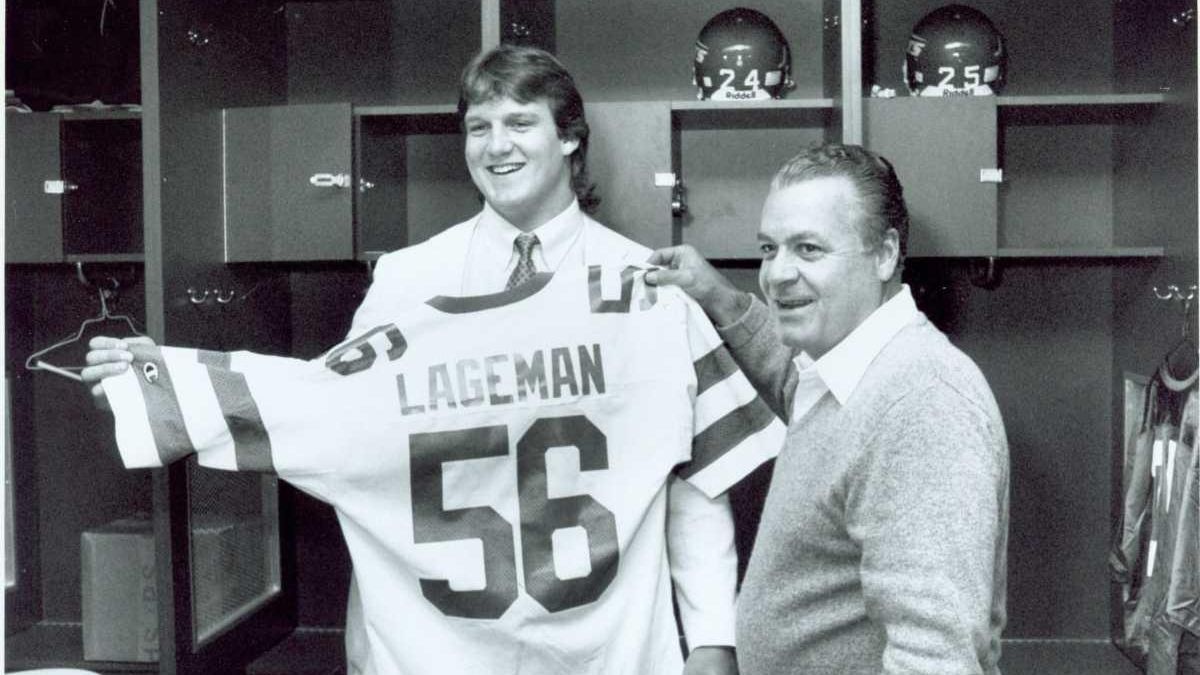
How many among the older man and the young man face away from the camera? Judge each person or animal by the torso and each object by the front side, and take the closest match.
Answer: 0

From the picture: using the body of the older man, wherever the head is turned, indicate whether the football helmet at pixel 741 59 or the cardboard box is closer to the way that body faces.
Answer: the cardboard box

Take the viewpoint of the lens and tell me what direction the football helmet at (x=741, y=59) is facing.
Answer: facing away from the viewer

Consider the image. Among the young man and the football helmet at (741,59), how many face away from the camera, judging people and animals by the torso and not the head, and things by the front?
1

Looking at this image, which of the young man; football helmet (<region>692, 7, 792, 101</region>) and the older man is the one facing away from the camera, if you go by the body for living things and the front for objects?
the football helmet

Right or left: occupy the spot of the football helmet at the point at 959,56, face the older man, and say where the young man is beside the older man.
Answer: right

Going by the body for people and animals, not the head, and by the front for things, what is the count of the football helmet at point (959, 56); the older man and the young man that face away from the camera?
1

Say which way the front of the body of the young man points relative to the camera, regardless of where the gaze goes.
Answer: toward the camera

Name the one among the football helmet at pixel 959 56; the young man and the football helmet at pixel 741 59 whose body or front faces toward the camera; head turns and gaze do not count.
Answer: the young man

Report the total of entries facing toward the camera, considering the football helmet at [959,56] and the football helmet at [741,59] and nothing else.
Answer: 0

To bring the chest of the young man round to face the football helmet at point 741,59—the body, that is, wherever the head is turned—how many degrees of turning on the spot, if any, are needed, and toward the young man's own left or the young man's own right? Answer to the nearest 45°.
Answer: approximately 135° to the young man's own left

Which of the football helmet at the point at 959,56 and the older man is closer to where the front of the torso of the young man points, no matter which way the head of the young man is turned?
the older man

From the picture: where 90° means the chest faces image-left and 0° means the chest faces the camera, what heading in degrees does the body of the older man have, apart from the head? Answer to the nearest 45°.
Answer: approximately 45°

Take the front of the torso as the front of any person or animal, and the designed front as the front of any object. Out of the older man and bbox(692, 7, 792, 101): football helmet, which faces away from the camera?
the football helmet

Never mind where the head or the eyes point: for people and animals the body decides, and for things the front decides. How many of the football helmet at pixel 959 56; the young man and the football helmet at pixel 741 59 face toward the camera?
1

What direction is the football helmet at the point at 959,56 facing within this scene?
away from the camera

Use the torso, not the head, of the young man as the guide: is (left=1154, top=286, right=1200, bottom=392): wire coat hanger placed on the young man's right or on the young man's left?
on the young man's left
